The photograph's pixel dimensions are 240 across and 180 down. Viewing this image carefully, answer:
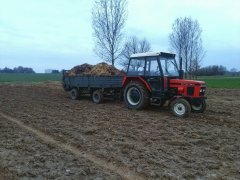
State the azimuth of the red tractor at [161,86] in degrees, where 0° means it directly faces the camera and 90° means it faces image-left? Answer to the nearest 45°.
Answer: approximately 315°

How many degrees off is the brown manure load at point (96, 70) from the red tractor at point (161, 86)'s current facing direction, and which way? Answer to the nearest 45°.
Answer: approximately 180°

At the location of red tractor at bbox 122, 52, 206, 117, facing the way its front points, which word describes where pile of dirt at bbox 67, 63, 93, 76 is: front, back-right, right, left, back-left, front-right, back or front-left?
back
